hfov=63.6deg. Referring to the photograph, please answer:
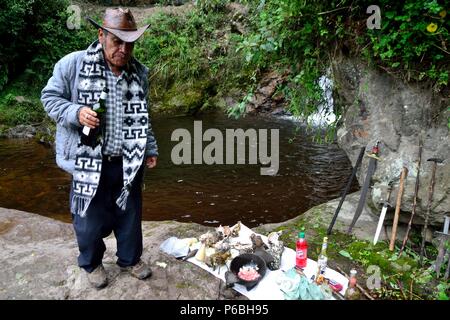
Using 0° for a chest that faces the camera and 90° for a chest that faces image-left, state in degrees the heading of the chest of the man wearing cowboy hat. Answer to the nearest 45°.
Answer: approximately 315°

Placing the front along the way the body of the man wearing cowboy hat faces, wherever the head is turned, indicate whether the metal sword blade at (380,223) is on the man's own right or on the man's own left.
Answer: on the man's own left

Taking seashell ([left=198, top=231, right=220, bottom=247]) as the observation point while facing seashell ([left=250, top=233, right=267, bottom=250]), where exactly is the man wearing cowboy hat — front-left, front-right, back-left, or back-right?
back-right

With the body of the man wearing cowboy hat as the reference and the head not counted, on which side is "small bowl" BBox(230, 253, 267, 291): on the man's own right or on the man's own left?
on the man's own left

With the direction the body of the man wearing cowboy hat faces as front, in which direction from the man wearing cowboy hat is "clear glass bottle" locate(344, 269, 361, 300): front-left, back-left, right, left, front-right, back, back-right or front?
front-left

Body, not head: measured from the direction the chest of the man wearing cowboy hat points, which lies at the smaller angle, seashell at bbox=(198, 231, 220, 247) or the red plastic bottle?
the red plastic bottle

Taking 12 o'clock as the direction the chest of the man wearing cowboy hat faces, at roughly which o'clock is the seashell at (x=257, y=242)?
The seashell is roughly at 10 o'clock from the man wearing cowboy hat.

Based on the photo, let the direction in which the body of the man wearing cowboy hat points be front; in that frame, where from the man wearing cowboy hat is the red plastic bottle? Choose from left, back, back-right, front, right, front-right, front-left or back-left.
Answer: front-left
